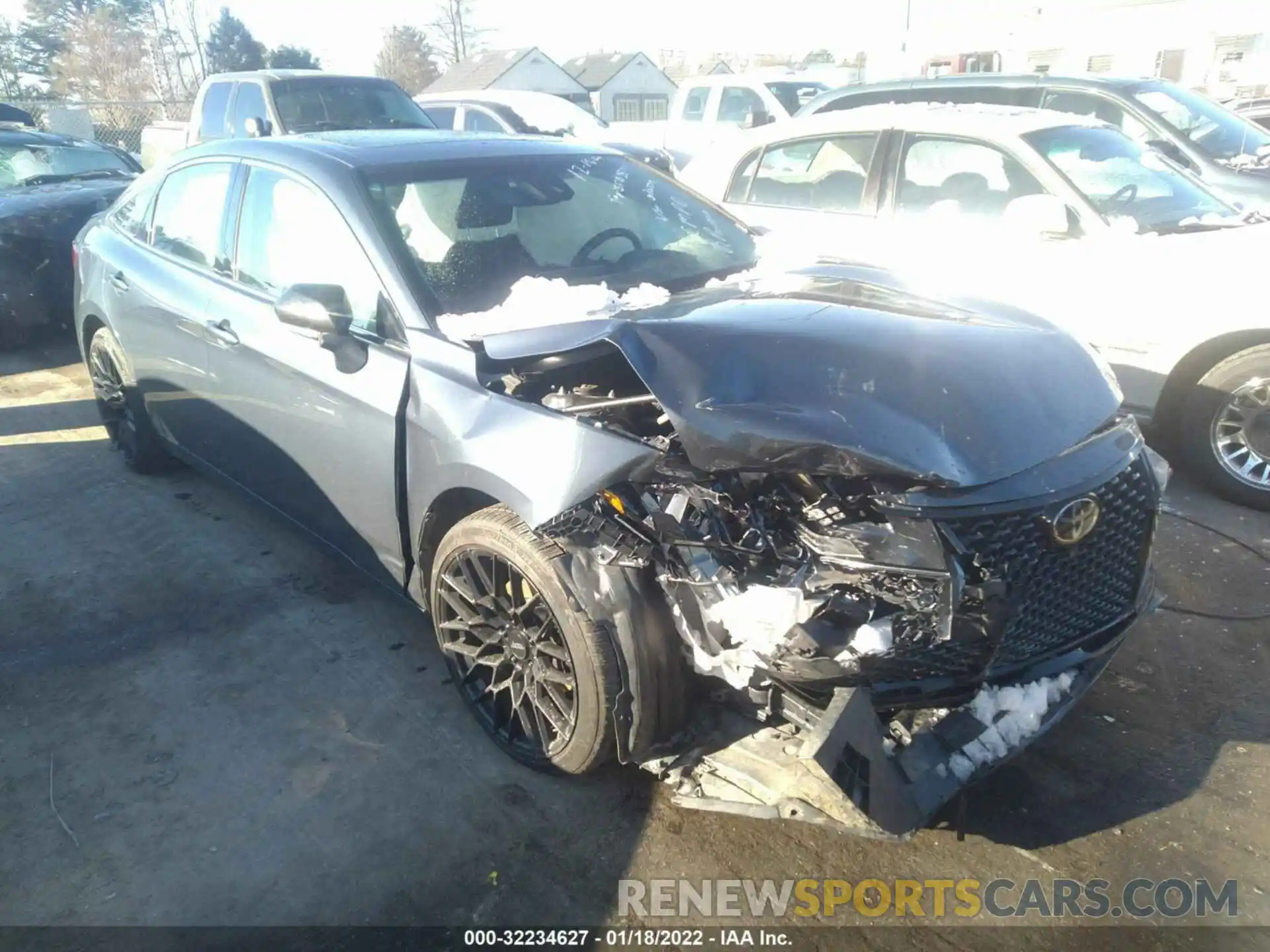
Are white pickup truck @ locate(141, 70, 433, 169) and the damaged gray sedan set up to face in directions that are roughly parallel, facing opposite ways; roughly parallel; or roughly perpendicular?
roughly parallel

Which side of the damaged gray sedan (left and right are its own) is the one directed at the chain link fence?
back

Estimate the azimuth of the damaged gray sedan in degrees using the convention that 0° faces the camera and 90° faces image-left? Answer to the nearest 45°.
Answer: approximately 315°

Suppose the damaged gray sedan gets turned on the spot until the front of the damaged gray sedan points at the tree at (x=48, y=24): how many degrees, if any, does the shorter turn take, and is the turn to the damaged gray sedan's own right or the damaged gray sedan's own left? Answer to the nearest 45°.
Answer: approximately 180°

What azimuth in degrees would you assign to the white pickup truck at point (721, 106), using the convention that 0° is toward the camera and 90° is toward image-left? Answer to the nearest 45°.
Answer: approximately 315°

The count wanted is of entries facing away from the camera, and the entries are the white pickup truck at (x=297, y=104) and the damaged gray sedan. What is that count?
0

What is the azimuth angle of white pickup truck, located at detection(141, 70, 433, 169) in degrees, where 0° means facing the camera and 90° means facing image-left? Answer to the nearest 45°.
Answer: approximately 315°

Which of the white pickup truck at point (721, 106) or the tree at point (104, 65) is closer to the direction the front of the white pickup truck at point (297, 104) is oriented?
the white pickup truck

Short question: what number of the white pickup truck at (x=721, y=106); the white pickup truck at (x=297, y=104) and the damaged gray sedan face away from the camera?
0

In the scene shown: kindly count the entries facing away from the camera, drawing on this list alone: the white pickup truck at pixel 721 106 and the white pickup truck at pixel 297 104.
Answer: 0
